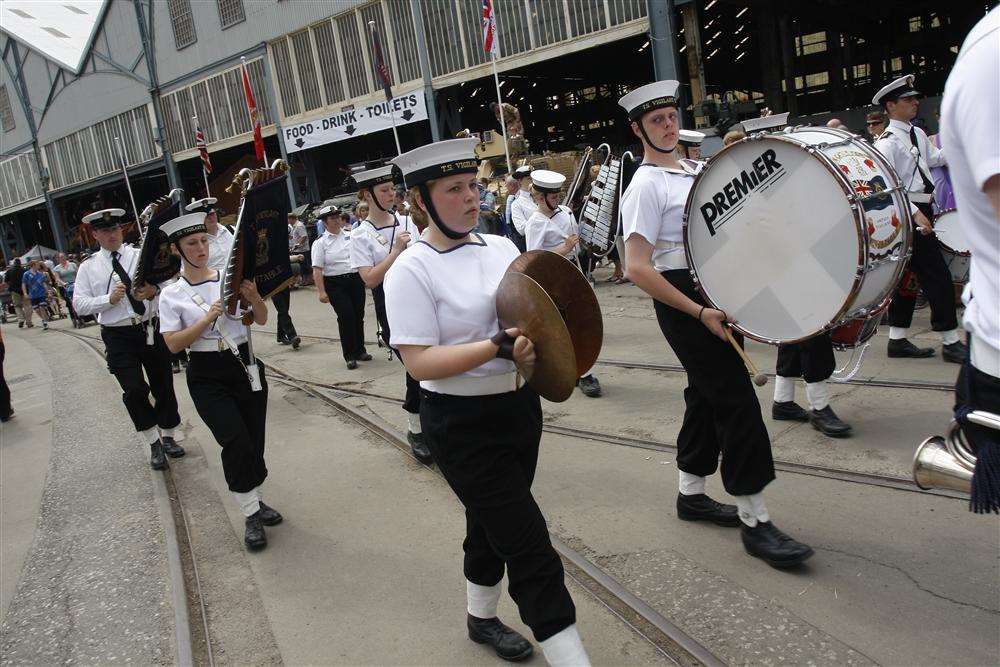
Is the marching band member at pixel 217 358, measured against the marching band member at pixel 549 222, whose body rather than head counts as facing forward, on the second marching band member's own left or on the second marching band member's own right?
on the second marching band member's own right

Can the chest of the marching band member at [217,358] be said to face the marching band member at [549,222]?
no

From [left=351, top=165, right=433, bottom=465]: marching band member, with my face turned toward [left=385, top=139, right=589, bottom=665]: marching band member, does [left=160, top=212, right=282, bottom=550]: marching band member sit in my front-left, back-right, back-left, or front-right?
front-right

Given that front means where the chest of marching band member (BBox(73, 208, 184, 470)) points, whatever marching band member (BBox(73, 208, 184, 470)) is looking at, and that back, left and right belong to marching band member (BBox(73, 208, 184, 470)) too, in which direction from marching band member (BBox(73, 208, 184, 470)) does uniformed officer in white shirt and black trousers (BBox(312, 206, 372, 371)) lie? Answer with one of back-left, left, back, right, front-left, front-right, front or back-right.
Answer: left

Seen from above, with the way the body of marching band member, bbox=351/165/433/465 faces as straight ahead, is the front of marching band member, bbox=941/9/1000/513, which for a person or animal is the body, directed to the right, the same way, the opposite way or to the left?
the same way

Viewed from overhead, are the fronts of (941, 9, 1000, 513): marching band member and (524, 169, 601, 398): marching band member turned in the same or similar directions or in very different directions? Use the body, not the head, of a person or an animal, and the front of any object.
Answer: same or similar directions

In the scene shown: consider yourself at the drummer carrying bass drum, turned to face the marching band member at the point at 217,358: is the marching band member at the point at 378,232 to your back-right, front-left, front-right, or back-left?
front-right

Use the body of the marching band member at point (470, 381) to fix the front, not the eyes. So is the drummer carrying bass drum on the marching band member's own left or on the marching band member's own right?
on the marching band member's own left

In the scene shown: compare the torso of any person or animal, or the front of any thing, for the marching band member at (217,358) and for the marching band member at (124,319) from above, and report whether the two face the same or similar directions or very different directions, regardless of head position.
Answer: same or similar directions

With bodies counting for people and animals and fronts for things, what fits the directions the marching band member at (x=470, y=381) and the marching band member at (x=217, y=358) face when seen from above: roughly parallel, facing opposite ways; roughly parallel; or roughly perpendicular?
roughly parallel
